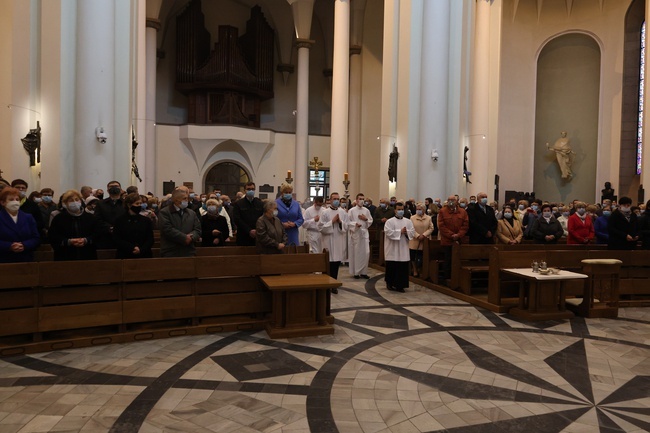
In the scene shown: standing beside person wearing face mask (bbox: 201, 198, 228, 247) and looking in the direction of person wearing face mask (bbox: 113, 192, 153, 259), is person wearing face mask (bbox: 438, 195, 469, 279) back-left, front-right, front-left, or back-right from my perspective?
back-left

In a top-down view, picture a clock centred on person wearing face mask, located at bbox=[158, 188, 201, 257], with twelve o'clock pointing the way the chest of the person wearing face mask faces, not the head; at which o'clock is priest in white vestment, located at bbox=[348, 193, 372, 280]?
The priest in white vestment is roughly at 9 o'clock from the person wearing face mask.

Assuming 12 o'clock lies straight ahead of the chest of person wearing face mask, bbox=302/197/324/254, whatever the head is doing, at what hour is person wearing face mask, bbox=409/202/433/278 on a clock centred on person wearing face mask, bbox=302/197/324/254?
person wearing face mask, bbox=409/202/433/278 is roughly at 11 o'clock from person wearing face mask, bbox=302/197/324/254.

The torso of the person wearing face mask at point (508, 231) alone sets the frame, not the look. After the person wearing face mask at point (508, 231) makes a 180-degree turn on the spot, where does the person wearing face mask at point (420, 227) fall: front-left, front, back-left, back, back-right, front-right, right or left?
left

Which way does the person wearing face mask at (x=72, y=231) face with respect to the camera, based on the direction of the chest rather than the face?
toward the camera

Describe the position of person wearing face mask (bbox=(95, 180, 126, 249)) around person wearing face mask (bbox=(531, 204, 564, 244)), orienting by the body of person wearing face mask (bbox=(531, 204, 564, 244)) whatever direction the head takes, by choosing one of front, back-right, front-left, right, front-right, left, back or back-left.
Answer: front-right

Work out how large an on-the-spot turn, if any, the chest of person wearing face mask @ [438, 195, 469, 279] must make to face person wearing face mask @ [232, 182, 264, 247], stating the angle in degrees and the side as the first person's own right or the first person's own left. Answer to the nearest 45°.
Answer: approximately 45° to the first person's own right

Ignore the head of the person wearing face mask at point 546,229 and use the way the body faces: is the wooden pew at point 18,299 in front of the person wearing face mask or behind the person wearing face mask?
in front

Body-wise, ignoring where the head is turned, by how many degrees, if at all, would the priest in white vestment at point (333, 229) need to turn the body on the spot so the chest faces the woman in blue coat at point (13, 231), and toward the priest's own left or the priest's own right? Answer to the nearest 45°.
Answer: approximately 90° to the priest's own right

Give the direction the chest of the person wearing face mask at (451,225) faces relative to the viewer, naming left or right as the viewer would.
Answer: facing the viewer

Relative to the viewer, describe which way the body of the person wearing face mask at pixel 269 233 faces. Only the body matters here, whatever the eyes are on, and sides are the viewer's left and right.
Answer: facing the viewer and to the right of the viewer

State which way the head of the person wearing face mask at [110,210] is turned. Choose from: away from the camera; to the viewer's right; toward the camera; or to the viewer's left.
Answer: toward the camera

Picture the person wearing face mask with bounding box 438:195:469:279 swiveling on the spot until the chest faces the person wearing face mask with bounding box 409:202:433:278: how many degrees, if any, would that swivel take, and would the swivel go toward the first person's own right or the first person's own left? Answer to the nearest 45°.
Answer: approximately 135° to the first person's own right

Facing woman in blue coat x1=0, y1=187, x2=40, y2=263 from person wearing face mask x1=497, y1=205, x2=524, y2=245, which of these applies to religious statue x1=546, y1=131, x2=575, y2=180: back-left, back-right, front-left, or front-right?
back-right

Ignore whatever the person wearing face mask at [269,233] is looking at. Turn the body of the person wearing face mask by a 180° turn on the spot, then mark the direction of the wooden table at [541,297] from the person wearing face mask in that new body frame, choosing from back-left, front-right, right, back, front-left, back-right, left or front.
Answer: back-right

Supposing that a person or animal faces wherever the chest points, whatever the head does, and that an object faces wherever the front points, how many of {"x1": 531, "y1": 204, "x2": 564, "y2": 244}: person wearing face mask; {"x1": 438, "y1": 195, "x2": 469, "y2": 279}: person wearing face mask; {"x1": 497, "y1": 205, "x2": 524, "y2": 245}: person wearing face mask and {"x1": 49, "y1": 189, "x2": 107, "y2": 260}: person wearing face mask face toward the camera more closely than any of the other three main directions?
4

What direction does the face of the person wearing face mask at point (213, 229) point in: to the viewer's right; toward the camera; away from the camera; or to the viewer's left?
toward the camera
